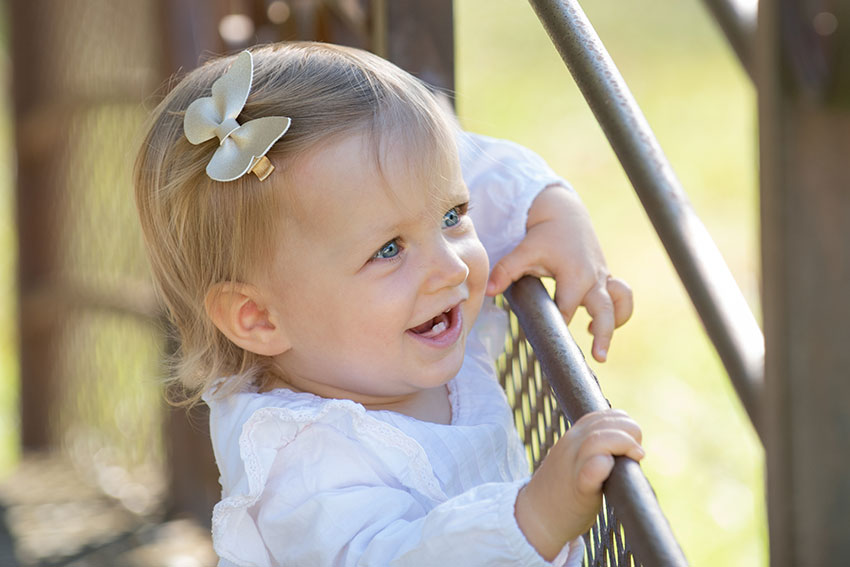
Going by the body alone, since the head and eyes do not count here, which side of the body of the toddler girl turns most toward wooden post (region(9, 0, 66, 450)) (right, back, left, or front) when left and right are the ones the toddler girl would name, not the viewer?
back

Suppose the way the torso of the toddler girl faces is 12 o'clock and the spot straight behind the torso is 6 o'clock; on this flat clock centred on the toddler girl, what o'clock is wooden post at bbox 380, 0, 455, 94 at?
The wooden post is roughly at 8 o'clock from the toddler girl.

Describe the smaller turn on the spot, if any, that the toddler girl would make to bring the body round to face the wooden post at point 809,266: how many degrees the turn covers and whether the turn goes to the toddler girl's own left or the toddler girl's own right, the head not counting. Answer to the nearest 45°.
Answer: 0° — they already face it

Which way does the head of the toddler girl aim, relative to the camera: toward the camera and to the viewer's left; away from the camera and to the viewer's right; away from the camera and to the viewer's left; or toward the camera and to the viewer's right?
toward the camera and to the viewer's right

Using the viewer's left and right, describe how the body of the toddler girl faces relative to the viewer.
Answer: facing the viewer and to the right of the viewer

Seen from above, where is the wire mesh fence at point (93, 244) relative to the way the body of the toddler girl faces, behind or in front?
behind
